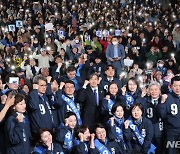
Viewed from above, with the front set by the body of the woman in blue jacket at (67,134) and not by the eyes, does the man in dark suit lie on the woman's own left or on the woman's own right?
on the woman's own left

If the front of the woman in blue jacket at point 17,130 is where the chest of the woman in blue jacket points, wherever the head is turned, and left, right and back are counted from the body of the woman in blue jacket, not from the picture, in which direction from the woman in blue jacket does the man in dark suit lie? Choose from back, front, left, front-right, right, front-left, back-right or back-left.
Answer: left

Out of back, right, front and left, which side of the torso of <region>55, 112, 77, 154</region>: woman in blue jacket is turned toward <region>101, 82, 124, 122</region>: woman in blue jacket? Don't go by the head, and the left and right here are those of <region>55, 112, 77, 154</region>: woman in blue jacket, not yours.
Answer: left

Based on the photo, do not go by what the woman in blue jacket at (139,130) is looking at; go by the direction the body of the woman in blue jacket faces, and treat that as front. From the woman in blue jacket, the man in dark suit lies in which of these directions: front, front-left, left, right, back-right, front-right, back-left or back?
back-right

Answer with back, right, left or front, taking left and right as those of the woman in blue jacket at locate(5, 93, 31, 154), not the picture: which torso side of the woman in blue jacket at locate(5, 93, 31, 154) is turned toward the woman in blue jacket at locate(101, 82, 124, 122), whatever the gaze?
left

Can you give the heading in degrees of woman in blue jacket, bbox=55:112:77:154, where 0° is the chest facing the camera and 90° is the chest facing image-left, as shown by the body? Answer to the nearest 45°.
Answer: approximately 315°

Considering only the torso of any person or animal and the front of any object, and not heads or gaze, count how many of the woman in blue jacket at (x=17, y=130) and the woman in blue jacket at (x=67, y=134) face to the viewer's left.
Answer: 0

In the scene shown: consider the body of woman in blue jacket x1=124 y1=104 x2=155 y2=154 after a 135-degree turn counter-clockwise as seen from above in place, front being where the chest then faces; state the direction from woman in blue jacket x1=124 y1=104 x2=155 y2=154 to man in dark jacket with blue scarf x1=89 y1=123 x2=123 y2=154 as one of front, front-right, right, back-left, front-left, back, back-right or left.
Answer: back

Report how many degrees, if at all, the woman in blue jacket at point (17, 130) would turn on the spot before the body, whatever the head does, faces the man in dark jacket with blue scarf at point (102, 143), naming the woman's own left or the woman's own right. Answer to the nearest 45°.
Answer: approximately 45° to the woman's own left

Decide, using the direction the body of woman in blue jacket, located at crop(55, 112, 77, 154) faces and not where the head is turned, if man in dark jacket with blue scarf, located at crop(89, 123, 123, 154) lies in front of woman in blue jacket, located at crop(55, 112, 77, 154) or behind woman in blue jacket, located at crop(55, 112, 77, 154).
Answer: in front

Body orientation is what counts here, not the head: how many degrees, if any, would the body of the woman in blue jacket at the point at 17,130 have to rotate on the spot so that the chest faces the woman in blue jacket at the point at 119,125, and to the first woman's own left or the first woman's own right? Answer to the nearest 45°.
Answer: approximately 45° to the first woman's own left

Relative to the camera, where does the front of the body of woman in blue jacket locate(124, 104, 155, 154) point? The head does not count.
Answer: toward the camera
